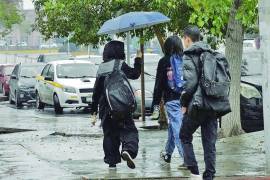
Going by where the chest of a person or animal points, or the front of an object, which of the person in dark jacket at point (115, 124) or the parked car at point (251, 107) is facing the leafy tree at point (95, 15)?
the person in dark jacket

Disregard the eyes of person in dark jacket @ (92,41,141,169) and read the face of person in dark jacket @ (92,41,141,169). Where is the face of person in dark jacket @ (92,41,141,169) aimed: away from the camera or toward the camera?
away from the camera

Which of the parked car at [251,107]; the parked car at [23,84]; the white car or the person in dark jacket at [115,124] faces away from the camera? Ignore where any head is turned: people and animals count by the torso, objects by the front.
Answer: the person in dark jacket

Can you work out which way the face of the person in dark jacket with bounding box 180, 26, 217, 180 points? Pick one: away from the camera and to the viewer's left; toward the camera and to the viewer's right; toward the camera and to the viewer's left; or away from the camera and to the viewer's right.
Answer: away from the camera and to the viewer's left

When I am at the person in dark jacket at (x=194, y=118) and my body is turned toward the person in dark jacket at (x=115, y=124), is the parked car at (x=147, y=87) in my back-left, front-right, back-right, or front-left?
front-right

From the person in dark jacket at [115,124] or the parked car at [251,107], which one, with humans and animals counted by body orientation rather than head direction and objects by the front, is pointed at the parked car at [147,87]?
the person in dark jacket

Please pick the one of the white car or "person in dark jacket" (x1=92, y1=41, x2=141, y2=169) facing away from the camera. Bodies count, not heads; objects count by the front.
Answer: the person in dark jacket

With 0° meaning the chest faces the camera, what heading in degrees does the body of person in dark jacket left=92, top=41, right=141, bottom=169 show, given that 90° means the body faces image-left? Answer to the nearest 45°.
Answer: approximately 180°

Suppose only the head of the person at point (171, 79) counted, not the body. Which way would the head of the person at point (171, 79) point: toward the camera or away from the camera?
away from the camera

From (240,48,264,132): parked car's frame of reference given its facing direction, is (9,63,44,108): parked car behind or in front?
behind

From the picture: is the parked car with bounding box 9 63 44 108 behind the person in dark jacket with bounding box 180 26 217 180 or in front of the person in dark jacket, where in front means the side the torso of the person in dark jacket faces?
in front

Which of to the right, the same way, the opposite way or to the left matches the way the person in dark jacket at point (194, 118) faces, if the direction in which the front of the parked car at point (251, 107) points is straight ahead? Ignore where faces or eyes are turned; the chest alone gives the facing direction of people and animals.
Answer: the opposite way

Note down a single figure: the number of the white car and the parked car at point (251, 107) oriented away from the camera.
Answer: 0

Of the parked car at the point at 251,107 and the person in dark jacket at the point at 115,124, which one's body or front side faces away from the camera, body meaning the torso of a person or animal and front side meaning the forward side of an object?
the person in dark jacket
